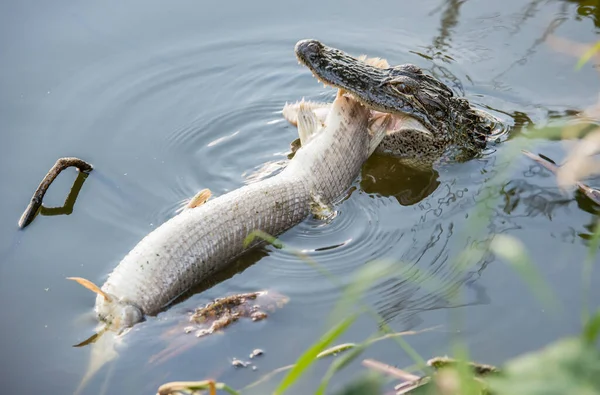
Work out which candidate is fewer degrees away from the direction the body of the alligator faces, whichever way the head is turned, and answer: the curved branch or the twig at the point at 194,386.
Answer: the curved branch

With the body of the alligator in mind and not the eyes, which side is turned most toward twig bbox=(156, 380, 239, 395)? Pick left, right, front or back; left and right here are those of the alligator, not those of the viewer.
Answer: left

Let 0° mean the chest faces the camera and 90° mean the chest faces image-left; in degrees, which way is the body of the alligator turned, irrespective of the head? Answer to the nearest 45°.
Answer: approximately 90°

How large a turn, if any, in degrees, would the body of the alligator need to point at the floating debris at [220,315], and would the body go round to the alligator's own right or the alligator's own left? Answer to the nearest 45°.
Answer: approximately 45° to the alligator's own left

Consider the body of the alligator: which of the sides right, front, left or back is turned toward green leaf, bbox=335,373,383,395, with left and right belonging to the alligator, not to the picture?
left

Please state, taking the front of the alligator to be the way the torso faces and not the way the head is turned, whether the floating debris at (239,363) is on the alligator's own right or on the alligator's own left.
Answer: on the alligator's own left

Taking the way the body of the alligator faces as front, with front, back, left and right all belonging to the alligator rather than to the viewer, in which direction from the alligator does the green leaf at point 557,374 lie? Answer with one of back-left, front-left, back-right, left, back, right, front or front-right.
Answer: left

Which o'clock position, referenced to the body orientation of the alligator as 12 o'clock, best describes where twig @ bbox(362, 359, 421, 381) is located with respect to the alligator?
The twig is roughly at 9 o'clock from the alligator.

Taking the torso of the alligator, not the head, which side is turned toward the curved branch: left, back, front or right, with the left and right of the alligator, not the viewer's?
front
